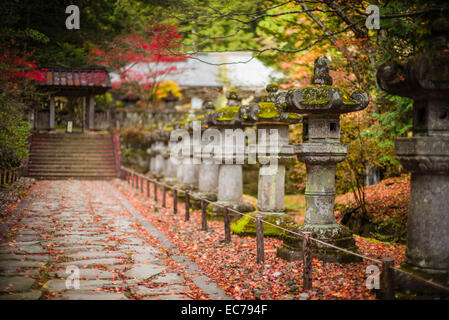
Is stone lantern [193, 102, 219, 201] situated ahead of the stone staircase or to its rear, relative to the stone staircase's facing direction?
ahead

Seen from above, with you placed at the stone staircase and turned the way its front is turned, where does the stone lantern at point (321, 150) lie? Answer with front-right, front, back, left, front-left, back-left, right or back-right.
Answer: front

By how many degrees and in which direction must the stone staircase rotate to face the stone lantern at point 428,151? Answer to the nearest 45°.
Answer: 0° — it already faces it

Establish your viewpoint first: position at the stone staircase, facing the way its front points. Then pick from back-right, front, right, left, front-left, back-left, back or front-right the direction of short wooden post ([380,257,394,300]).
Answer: front

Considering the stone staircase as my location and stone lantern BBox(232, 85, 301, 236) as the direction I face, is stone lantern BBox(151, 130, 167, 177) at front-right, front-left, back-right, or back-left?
front-left

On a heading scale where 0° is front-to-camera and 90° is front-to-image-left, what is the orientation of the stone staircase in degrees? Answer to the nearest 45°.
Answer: approximately 0°

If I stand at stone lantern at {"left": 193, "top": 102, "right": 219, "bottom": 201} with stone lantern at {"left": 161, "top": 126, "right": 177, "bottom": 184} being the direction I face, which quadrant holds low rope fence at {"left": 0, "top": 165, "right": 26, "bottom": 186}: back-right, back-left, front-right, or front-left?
front-left

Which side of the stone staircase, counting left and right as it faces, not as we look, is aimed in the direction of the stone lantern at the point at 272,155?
front

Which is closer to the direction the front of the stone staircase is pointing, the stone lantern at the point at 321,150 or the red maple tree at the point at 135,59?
the stone lantern

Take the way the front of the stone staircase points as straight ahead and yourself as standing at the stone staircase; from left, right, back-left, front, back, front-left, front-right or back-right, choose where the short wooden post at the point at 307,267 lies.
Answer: front

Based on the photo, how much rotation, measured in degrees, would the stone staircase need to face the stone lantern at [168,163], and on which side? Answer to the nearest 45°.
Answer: approximately 45° to its left

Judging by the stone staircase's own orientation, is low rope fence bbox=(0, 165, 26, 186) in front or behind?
in front

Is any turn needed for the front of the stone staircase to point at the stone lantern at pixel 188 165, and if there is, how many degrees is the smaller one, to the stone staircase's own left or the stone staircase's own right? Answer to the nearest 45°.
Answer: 0° — it already faces it
